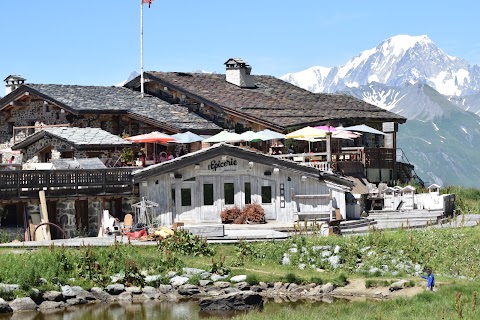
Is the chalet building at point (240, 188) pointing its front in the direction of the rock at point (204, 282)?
yes

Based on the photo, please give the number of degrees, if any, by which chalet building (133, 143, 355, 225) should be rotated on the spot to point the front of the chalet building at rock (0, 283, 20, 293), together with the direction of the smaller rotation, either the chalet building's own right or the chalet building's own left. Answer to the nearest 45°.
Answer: approximately 45° to the chalet building's own right

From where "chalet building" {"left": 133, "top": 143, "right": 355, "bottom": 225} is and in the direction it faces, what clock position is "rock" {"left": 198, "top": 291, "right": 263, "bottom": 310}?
The rock is roughly at 12 o'clock from the chalet building.

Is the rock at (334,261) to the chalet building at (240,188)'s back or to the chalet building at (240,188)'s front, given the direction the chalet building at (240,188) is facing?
to the front

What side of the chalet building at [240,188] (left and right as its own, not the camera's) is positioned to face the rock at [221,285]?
front

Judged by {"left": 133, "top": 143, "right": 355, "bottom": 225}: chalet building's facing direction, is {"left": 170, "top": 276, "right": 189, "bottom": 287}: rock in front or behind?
in front

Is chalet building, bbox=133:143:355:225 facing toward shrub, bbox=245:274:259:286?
yes

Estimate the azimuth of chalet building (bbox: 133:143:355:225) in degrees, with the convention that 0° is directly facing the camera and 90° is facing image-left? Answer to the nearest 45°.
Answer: approximately 0°

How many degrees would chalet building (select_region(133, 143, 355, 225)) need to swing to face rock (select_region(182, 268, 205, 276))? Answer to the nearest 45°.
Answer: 0° — it already faces it

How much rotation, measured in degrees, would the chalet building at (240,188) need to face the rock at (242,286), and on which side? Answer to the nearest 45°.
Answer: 0° — it already faces it
